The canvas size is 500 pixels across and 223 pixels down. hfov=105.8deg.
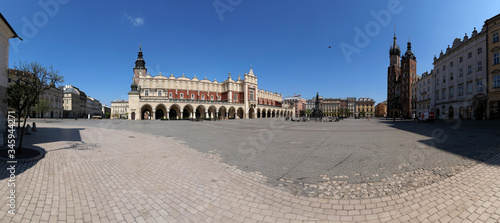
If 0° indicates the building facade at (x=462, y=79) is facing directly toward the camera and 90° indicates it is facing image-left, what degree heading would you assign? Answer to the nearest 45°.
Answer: approximately 45°
